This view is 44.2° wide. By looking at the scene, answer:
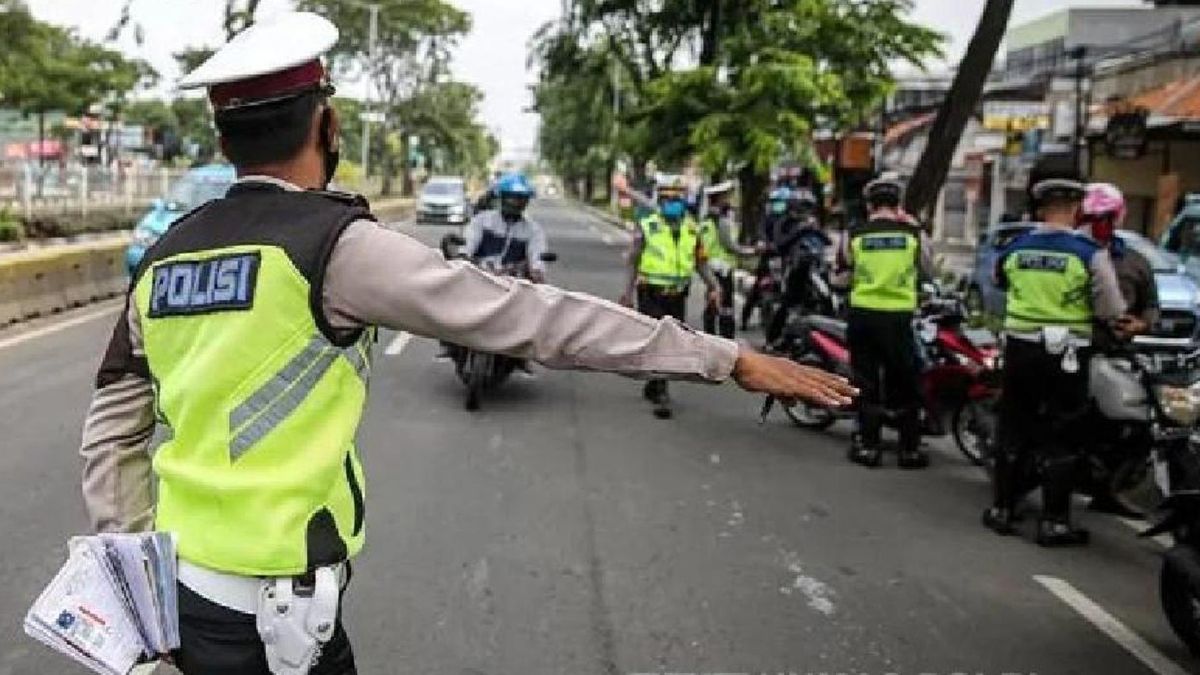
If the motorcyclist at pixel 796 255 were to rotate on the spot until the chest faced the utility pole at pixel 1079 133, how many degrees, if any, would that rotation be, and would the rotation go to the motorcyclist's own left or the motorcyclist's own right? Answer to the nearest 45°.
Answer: approximately 180°

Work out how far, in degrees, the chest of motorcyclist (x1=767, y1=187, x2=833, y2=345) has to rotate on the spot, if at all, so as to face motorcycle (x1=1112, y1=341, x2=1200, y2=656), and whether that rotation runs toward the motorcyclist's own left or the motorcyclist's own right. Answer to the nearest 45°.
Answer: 0° — they already face it

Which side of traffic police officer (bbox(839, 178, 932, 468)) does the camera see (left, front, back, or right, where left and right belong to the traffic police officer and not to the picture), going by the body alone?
back

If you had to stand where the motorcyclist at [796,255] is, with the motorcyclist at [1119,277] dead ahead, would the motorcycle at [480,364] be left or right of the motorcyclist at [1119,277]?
right

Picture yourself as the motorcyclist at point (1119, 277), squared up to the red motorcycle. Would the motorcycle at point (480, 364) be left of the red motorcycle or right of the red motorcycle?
left

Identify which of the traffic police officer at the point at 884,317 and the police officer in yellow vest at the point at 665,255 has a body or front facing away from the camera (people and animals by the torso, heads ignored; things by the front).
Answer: the traffic police officer

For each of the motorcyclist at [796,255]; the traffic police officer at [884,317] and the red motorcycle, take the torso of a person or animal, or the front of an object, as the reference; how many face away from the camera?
1

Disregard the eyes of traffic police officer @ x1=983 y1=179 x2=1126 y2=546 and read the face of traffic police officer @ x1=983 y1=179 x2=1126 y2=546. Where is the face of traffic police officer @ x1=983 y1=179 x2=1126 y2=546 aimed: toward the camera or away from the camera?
away from the camera

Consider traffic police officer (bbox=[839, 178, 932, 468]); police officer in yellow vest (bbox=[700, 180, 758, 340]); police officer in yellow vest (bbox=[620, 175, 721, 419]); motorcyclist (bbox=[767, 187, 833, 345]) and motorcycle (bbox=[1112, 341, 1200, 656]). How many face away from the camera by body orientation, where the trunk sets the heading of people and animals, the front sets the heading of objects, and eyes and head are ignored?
1

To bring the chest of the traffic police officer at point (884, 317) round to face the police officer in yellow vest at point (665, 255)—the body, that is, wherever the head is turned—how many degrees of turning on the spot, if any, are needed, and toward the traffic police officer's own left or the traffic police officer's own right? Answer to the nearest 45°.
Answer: approximately 45° to the traffic police officer's own left

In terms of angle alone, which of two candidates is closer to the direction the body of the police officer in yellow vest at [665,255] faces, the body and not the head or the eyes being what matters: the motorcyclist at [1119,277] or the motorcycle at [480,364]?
the motorcyclist

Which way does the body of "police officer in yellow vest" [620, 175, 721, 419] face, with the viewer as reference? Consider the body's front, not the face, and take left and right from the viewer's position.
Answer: facing the viewer

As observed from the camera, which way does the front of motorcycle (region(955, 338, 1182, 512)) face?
facing the viewer and to the right of the viewer

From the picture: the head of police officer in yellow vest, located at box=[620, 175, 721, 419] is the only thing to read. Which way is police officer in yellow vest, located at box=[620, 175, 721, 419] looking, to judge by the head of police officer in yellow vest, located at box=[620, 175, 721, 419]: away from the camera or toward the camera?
toward the camera
